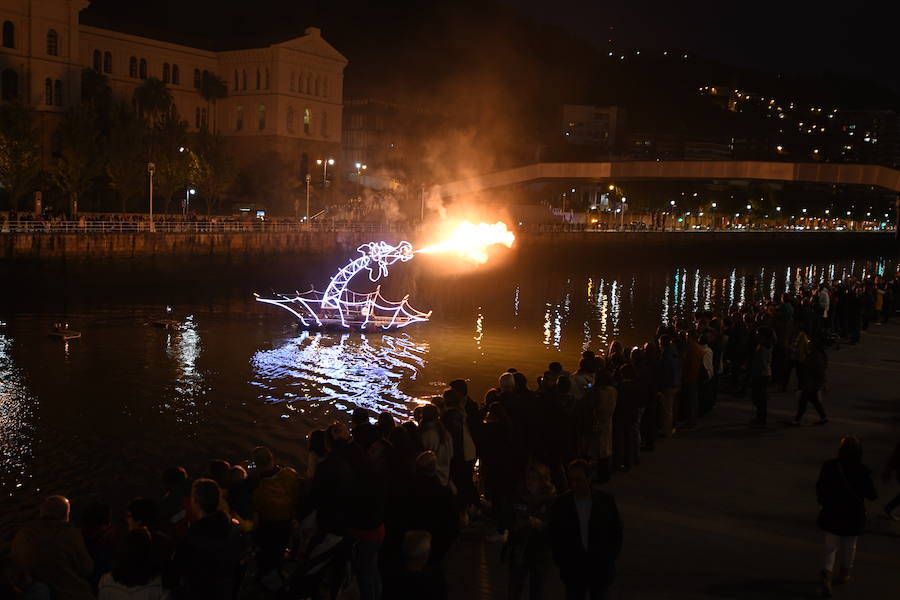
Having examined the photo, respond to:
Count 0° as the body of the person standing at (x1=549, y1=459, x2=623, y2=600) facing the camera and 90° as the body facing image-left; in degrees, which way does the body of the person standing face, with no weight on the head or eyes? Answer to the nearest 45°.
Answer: approximately 0°

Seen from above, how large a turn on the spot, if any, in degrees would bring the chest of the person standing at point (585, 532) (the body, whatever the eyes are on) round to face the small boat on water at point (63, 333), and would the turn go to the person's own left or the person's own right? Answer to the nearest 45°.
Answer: approximately 135° to the person's own right

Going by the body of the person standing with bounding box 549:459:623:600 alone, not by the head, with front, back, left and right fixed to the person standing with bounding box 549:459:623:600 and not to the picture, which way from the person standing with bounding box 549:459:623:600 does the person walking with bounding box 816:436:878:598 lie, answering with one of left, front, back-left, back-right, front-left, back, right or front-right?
back-left

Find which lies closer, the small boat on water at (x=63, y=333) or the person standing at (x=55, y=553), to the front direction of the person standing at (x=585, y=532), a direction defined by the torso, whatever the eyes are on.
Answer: the person standing

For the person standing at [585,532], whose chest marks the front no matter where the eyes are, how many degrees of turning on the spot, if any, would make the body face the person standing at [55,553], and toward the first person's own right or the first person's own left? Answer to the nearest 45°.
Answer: approximately 90° to the first person's own right
